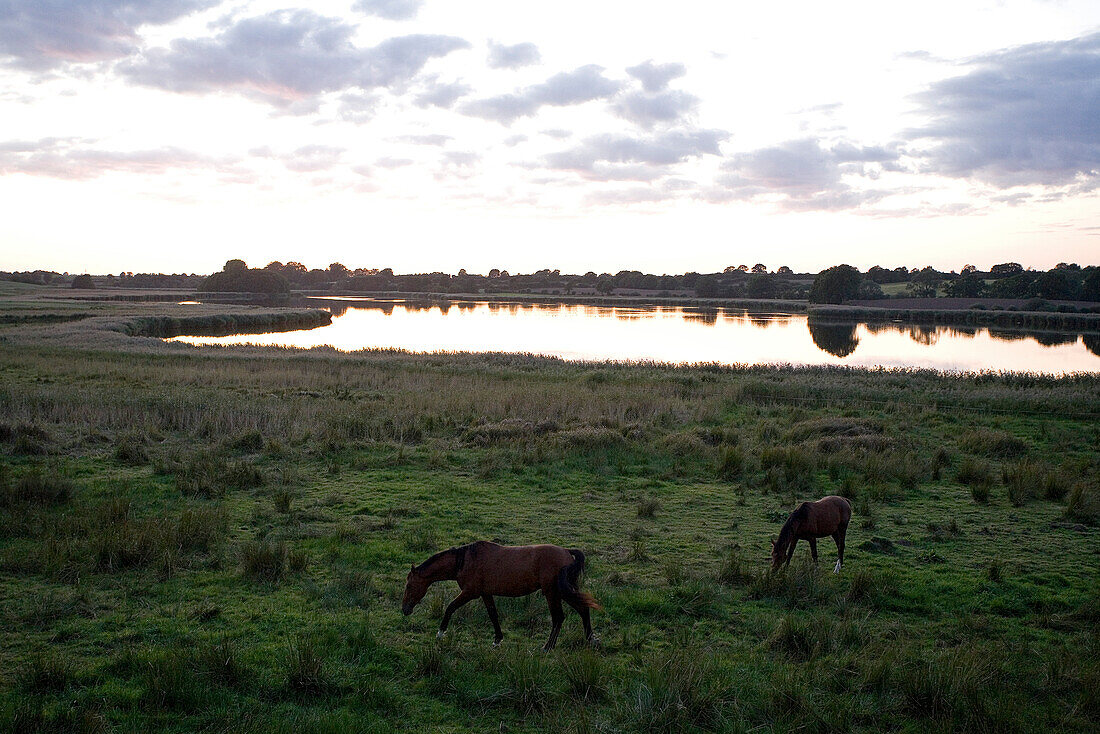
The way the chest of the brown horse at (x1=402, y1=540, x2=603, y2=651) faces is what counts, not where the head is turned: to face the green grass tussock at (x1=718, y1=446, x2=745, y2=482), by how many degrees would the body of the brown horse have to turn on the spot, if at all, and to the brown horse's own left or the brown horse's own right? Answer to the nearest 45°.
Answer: approximately 135° to the brown horse's own right

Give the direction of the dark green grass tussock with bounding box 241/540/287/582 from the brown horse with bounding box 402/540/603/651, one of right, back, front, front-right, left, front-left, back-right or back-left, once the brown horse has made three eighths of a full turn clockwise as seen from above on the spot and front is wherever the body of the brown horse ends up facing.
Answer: left

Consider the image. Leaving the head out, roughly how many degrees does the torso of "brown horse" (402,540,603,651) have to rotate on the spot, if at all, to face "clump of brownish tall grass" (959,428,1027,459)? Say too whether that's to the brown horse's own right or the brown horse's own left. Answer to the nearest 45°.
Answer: approximately 135° to the brown horse's own right

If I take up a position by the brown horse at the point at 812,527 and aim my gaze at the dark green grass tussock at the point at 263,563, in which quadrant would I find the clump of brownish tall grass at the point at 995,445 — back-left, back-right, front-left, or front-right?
back-right

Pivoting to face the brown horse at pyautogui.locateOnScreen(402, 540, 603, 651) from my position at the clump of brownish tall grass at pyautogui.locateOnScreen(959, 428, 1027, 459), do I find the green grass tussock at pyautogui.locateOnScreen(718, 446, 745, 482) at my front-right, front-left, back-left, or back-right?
front-right

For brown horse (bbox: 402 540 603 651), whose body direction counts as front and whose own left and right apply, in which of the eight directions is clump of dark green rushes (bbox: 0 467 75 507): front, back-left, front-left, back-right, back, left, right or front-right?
front-right

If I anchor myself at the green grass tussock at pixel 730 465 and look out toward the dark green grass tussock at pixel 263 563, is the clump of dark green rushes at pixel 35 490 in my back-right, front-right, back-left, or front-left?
front-right

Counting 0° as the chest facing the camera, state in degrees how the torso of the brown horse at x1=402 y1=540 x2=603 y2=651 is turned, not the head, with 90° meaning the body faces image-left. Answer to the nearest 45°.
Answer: approximately 90°
